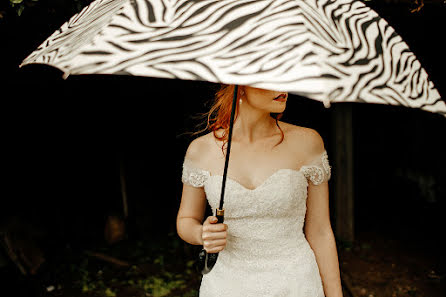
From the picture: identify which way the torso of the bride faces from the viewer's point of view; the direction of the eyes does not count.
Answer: toward the camera
